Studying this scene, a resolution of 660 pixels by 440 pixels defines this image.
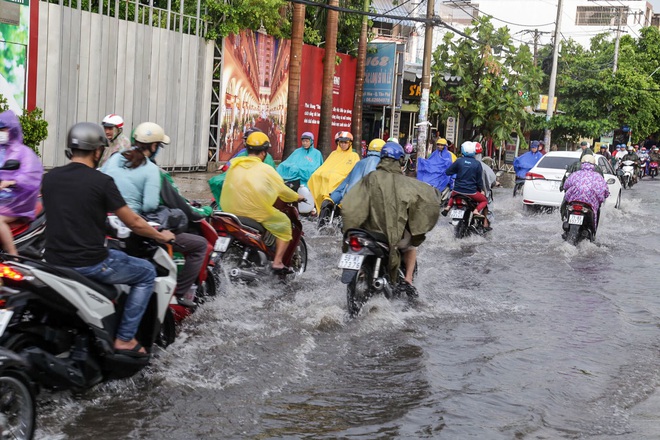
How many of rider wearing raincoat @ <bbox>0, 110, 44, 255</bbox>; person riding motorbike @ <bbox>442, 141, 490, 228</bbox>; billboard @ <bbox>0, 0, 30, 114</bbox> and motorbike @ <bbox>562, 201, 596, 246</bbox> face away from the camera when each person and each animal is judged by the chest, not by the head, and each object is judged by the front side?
2

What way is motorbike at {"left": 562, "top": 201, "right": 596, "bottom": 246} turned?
away from the camera

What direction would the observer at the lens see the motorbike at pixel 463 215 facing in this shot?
facing away from the viewer and to the right of the viewer

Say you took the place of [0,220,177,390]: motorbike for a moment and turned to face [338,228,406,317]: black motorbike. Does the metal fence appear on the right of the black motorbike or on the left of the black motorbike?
left

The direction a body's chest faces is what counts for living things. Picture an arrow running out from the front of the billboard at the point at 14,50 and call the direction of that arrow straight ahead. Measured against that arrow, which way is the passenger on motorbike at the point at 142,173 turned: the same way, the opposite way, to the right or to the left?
to the left

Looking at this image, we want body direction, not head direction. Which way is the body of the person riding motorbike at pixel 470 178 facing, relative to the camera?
away from the camera

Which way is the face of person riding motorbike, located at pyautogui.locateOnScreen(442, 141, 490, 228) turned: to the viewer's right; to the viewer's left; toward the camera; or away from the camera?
away from the camera

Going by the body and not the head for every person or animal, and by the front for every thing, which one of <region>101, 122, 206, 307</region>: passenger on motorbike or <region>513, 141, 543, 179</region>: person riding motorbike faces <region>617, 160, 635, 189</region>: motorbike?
the passenger on motorbike
